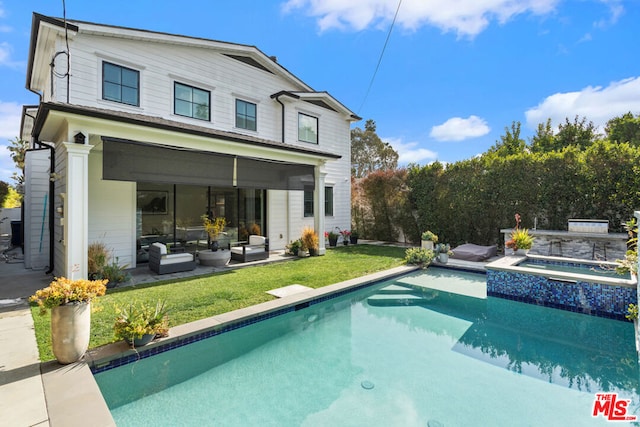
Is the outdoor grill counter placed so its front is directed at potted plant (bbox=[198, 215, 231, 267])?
no

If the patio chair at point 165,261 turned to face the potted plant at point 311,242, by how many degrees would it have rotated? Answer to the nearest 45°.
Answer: approximately 45° to its right

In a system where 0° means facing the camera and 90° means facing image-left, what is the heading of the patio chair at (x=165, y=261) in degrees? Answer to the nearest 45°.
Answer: approximately 225°

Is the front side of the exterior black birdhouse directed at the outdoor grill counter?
no

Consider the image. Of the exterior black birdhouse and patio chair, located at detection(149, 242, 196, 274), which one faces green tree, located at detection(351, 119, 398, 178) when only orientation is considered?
the patio chair

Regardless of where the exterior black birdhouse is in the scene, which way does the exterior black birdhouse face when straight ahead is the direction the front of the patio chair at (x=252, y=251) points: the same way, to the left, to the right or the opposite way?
to the left

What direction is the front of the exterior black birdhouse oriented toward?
toward the camera

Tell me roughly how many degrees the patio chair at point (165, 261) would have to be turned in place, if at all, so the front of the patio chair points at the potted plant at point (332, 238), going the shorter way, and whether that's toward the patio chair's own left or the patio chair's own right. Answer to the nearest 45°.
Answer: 0° — it already faces it

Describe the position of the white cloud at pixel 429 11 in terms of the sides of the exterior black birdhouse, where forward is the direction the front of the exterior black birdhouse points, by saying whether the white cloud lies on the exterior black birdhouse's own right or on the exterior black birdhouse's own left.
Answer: on the exterior black birdhouse's own left

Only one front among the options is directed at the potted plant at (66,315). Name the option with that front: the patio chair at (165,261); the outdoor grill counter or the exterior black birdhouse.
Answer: the exterior black birdhouse

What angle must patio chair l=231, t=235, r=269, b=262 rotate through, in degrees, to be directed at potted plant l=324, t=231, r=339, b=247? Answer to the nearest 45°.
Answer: approximately 180°
